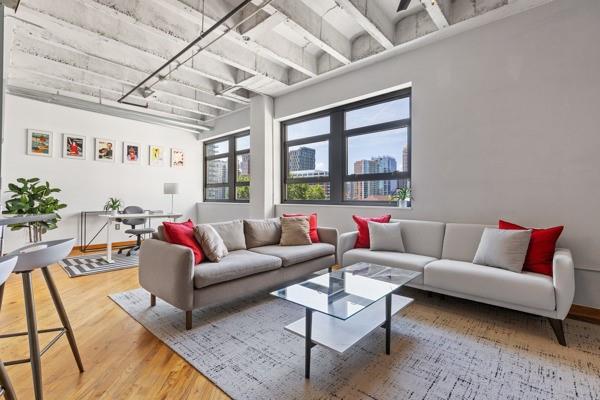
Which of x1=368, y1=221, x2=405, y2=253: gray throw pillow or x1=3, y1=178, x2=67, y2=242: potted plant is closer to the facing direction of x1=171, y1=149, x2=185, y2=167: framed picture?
the gray throw pillow

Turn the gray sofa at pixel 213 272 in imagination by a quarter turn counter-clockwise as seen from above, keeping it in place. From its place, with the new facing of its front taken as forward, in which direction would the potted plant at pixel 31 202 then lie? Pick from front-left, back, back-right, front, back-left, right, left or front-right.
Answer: left

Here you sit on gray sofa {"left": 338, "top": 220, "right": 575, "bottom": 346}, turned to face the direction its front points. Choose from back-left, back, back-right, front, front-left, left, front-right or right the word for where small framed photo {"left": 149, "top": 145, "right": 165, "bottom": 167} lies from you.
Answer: front-right

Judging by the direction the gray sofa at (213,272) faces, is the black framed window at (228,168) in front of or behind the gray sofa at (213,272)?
behind

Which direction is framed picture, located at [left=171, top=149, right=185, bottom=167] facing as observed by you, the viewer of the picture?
facing the viewer and to the right of the viewer

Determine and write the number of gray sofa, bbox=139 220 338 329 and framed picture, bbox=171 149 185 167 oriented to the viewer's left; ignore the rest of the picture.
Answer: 0

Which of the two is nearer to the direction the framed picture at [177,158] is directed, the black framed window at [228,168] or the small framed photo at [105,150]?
the black framed window

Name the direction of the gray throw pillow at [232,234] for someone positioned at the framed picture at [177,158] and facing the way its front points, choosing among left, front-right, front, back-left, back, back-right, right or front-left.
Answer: front-right

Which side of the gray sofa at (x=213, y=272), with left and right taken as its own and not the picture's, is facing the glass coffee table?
front

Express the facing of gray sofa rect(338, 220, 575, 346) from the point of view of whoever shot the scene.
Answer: facing the viewer and to the left of the viewer

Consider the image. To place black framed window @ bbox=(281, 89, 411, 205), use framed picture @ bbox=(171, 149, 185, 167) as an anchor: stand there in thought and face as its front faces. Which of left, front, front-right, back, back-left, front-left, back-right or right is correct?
front

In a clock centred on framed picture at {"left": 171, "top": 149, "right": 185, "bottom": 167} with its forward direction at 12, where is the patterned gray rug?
The patterned gray rug is roughly at 1 o'clock from the framed picture.

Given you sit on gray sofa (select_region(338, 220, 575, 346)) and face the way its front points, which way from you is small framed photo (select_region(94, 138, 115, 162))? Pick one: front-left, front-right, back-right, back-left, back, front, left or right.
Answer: front-right

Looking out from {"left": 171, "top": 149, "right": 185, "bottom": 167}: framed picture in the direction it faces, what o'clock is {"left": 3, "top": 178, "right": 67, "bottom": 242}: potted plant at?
The potted plant is roughly at 3 o'clock from the framed picture.
